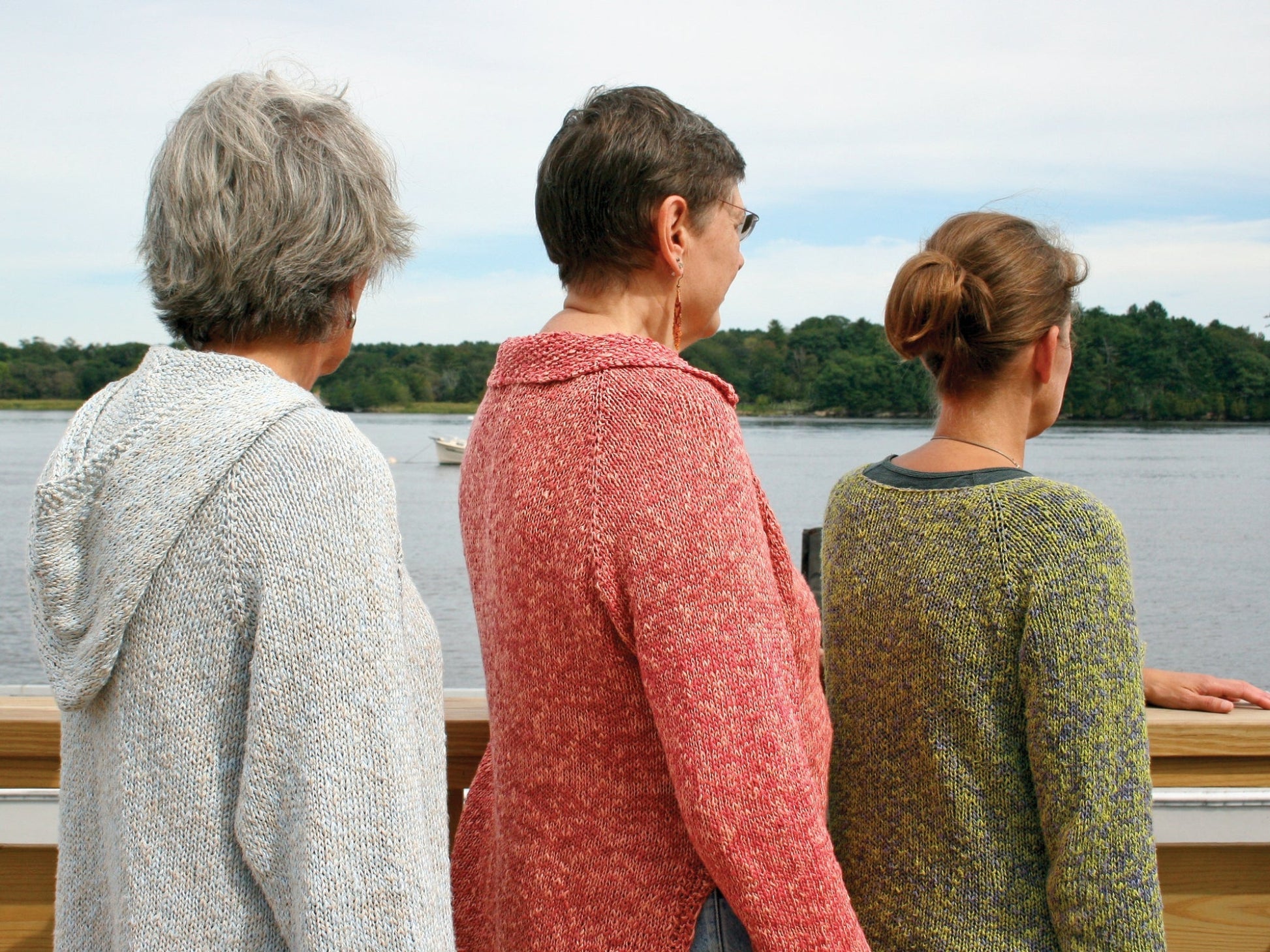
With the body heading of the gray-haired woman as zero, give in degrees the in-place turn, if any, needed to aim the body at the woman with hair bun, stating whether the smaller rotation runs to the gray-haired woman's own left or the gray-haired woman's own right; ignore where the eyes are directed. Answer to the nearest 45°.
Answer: approximately 45° to the gray-haired woman's own right

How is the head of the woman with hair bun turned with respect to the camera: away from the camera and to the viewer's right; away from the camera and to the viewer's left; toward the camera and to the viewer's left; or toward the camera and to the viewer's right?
away from the camera and to the viewer's right

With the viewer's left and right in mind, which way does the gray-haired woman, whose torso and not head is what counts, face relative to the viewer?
facing away from the viewer and to the right of the viewer

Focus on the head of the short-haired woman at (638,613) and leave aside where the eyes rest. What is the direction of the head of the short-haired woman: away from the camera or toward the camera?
away from the camera

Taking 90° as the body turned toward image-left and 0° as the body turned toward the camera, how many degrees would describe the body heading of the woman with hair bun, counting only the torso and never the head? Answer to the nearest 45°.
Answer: approximately 225°

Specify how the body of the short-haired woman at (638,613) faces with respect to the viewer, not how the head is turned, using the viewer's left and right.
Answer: facing away from the viewer and to the right of the viewer
